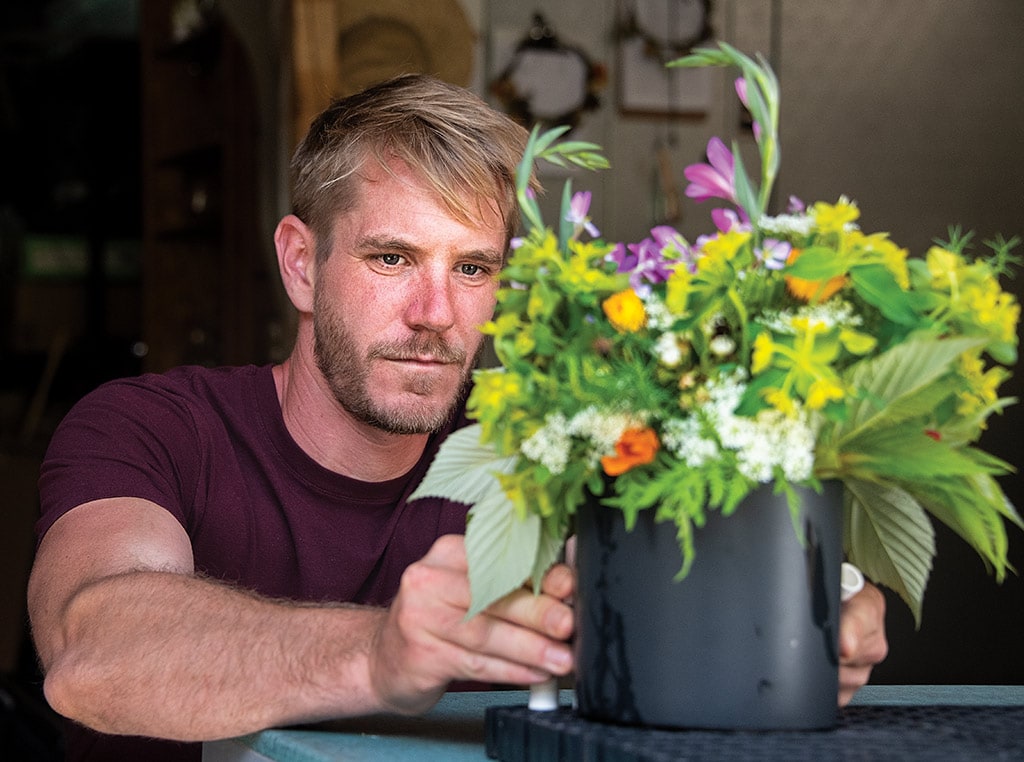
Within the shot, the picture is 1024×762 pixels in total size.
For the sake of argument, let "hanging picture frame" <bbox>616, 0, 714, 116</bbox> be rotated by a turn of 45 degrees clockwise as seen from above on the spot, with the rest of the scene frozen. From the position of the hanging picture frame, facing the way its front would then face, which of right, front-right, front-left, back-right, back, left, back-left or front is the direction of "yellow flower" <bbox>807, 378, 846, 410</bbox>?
front-left

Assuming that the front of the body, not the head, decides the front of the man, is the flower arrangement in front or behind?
in front

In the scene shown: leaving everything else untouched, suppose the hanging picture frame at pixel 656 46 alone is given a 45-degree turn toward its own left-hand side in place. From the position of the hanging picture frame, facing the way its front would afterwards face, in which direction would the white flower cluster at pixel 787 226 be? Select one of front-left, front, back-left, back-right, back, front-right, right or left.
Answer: front-right

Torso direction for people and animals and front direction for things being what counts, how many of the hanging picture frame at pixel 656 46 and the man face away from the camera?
0

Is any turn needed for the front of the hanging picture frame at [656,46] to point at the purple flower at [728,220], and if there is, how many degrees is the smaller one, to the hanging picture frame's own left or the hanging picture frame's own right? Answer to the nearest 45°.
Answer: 0° — it already faces it

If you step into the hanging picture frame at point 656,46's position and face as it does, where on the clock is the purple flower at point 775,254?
The purple flower is roughly at 12 o'clock from the hanging picture frame.

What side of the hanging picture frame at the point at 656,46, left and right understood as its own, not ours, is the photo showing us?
front

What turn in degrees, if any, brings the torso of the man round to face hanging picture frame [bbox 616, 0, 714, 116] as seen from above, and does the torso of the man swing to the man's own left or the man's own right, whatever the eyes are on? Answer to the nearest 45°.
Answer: approximately 135° to the man's own left

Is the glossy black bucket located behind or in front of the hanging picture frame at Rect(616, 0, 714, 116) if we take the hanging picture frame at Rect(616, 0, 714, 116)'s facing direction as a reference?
in front

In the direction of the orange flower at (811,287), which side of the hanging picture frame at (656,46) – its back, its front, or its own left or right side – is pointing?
front

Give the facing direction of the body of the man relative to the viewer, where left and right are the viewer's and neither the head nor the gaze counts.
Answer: facing the viewer and to the right of the viewer
